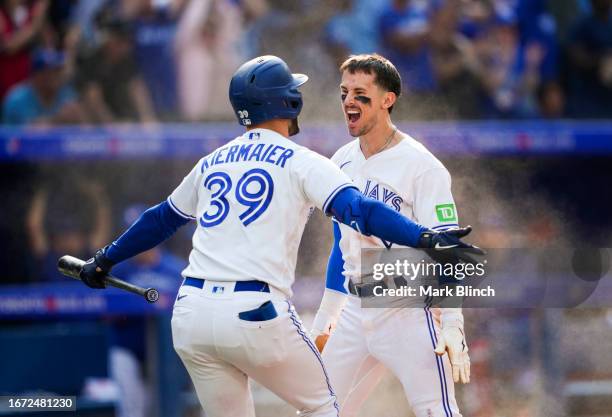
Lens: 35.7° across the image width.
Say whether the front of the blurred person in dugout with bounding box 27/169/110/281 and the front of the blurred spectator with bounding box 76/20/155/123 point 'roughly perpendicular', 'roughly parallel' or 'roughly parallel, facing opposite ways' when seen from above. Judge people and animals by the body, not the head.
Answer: roughly parallel

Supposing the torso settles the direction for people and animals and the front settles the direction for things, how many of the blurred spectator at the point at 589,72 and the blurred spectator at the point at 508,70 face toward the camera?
2

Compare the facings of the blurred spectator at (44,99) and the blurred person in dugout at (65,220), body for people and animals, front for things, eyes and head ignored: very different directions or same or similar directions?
same or similar directions

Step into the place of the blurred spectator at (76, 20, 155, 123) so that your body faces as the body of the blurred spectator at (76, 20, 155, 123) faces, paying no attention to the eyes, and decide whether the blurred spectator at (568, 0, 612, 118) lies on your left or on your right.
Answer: on your left

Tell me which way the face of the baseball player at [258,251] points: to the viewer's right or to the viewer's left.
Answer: to the viewer's right

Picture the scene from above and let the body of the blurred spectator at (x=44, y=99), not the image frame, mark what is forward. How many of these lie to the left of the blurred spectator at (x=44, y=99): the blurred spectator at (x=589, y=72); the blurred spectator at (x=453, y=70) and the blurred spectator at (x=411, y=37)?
3

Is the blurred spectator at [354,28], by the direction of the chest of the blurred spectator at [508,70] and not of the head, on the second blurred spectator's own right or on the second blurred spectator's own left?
on the second blurred spectator's own right

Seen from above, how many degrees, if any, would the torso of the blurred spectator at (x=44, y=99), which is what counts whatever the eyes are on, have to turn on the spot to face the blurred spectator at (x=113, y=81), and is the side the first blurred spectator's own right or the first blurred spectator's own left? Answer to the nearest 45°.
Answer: approximately 90° to the first blurred spectator's own left

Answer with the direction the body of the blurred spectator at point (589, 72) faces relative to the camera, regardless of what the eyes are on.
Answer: toward the camera

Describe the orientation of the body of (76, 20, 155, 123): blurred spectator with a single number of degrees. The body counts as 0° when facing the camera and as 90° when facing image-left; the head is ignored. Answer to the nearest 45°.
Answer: approximately 0°

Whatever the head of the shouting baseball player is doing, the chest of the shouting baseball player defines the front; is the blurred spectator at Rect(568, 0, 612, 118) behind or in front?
behind

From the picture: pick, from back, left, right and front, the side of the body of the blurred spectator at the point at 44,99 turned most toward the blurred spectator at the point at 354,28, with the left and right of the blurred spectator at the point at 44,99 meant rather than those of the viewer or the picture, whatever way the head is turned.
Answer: left

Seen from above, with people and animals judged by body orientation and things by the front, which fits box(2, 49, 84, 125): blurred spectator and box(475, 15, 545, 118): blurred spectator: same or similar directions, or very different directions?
same or similar directions

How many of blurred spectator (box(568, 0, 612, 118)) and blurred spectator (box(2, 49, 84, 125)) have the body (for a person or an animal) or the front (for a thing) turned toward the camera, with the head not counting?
2

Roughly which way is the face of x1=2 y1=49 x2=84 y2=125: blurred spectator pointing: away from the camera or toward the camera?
toward the camera

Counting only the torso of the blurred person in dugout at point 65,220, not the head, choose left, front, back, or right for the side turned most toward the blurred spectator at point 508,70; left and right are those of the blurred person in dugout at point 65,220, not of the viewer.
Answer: left

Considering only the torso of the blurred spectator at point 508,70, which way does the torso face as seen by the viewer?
toward the camera

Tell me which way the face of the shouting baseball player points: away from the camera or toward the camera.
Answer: toward the camera

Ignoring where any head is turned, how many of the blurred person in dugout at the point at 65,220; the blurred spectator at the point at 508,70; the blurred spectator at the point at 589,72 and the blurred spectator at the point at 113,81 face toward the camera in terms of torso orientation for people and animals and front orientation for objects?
4
